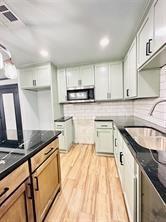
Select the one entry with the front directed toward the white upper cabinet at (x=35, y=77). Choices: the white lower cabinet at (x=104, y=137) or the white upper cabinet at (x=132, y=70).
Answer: the white upper cabinet at (x=132, y=70)

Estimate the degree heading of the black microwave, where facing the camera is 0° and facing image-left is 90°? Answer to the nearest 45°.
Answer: approximately 0°

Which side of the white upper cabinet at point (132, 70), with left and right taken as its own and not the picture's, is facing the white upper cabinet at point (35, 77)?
front

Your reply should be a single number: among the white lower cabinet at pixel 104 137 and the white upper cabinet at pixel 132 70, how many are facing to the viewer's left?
1

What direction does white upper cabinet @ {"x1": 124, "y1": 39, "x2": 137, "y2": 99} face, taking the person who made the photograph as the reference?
facing to the left of the viewer

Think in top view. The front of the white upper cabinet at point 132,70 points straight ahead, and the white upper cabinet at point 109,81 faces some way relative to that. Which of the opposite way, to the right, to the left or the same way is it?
to the left

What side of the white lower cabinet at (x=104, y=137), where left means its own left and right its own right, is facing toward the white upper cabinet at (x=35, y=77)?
right

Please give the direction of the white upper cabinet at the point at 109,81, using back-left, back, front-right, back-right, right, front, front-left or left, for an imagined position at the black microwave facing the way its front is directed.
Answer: left

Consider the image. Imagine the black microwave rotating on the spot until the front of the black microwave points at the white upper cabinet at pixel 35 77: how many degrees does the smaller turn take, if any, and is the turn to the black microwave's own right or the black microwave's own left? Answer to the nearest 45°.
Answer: approximately 90° to the black microwave's own right

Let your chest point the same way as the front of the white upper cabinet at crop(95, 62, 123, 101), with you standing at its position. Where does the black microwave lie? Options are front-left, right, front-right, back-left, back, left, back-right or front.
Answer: right

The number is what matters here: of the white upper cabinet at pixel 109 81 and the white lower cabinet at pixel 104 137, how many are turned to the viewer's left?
0

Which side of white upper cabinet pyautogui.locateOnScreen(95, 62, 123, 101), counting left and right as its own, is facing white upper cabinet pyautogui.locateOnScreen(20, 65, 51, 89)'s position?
right
